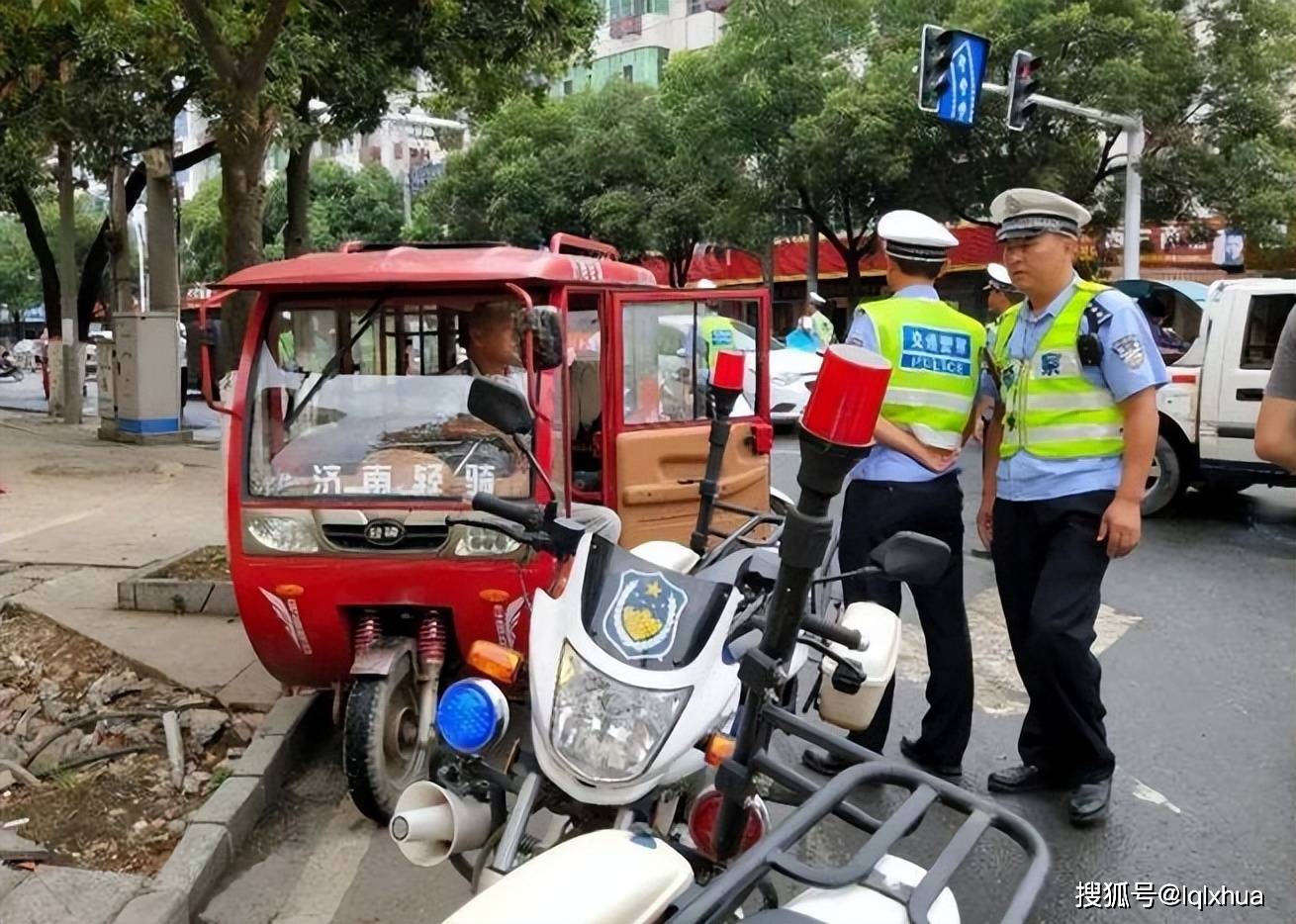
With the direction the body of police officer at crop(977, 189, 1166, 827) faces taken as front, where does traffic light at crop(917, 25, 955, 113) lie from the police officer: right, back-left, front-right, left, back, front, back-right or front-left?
back-right

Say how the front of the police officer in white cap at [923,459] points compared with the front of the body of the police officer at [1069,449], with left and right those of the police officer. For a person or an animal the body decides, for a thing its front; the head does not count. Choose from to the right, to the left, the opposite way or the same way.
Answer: to the right

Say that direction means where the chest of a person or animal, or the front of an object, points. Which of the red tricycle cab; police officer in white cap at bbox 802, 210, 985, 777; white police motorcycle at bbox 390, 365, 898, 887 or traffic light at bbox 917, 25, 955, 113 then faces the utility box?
the police officer in white cap

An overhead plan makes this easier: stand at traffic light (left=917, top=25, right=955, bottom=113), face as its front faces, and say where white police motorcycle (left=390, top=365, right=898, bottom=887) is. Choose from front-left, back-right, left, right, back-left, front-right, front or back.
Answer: front-right

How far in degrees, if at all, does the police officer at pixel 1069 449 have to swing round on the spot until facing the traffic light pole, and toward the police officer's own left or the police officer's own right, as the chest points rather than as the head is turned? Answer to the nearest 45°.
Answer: approximately 135° to the police officer's own right

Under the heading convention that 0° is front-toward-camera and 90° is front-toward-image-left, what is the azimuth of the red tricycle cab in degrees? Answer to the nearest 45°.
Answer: approximately 45°

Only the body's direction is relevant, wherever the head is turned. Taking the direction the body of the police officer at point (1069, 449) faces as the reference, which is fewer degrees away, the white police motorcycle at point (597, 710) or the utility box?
the white police motorcycle

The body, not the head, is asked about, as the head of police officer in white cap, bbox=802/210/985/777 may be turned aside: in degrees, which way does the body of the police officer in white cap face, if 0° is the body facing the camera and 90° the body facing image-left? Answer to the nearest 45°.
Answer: approximately 135°

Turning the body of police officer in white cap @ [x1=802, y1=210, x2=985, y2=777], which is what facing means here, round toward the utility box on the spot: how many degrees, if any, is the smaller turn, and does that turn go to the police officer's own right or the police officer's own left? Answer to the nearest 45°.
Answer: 0° — they already face it

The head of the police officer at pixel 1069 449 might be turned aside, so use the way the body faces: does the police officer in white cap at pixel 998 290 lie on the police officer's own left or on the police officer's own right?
on the police officer's own right
